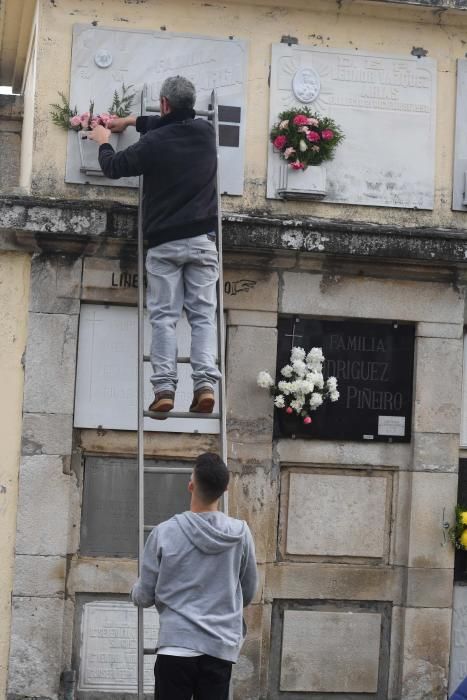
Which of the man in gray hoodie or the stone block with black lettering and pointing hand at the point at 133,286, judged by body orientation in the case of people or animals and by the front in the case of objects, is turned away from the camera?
the man in gray hoodie

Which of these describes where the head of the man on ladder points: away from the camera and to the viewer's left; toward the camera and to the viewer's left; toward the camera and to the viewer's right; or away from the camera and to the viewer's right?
away from the camera and to the viewer's left

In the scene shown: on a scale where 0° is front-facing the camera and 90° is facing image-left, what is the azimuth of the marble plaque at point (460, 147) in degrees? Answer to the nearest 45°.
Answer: approximately 0°

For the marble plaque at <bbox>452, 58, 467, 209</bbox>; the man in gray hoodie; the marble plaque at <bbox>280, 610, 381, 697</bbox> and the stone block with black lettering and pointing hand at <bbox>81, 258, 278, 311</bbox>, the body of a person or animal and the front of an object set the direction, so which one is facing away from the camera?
the man in gray hoodie

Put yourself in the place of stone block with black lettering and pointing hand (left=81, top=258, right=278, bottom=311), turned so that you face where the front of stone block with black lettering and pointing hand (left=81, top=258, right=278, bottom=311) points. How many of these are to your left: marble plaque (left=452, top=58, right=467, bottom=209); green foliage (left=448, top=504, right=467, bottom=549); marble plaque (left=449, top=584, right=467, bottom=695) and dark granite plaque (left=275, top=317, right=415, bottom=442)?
4

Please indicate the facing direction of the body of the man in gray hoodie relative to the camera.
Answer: away from the camera

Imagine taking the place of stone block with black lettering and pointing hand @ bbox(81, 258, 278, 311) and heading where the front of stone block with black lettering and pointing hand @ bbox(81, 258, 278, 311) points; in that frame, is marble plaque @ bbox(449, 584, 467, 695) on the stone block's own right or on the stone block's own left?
on the stone block's own left

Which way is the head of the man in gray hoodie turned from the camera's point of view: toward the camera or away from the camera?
away from the camera

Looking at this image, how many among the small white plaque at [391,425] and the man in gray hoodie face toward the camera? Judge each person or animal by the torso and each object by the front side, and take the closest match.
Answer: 1
